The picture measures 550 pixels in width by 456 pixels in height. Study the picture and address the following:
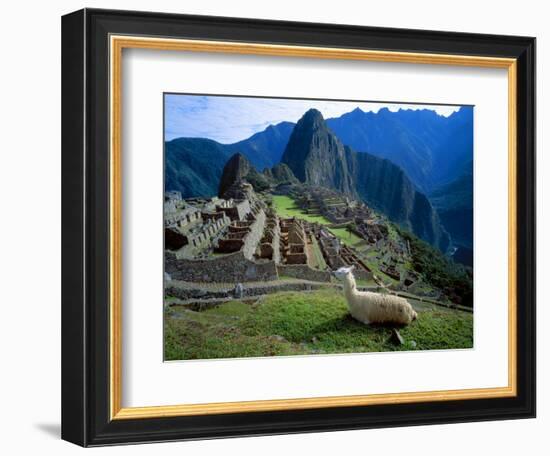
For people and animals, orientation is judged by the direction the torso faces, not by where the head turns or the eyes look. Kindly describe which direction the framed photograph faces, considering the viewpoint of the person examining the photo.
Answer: facing the viewer and to the right of the viewer
